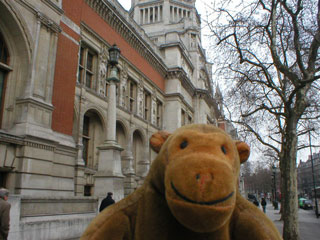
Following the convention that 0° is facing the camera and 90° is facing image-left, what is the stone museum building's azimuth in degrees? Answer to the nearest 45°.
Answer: approximately 315°

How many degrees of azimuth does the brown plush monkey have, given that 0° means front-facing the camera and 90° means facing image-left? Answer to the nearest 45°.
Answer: approximately 0°

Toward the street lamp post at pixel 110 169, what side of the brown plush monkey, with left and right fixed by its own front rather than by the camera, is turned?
back
